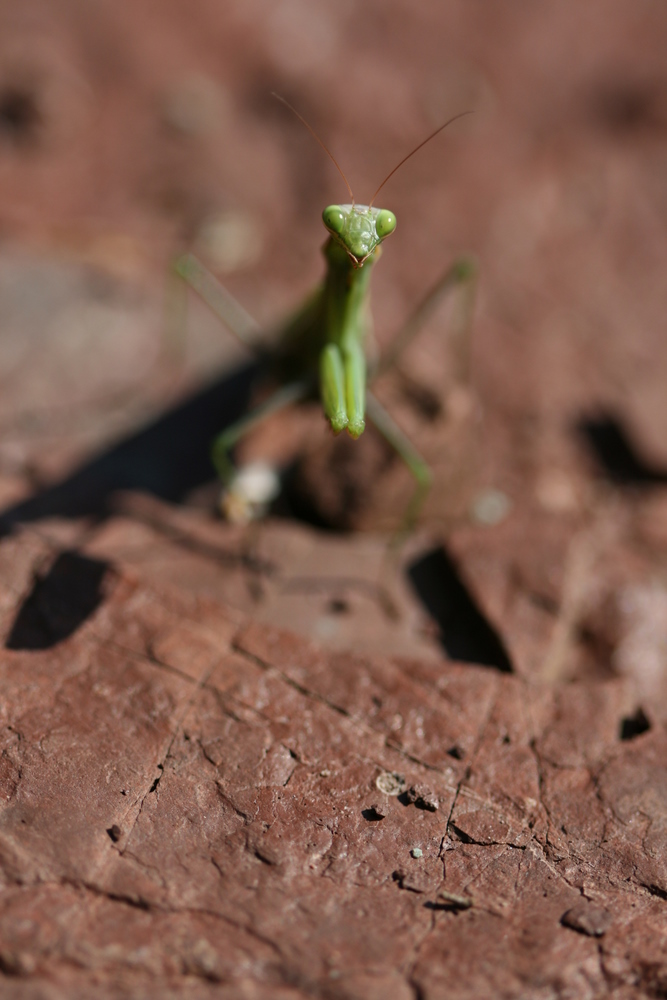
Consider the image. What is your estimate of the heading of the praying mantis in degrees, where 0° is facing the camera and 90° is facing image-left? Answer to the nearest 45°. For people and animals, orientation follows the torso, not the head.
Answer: approximately 0°

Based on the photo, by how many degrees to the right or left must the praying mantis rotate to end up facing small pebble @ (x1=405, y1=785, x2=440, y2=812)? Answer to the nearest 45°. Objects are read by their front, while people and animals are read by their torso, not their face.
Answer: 0° — it already faces it

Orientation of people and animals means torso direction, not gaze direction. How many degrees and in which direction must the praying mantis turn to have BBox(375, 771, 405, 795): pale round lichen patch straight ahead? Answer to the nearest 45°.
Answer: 0° — it already faces it
